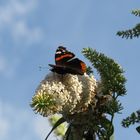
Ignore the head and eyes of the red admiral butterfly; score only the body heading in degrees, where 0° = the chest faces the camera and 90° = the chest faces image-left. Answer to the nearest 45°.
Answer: approximately 90°

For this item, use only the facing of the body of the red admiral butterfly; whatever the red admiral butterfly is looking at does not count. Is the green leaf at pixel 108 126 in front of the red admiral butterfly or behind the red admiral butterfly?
behind
